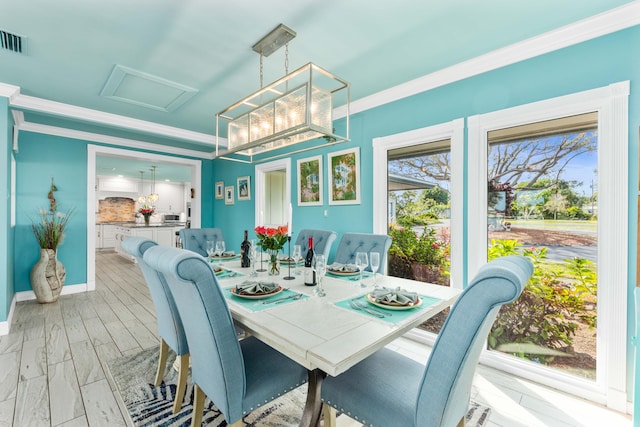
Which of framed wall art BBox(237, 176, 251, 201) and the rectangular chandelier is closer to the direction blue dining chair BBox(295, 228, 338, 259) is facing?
the rectangular chandelier

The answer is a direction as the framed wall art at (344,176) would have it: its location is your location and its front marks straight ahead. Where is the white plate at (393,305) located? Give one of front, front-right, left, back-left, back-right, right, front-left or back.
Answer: front-left

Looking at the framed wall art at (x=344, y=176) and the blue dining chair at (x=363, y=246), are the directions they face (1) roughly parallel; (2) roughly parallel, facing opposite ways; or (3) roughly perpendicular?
roughly parallel

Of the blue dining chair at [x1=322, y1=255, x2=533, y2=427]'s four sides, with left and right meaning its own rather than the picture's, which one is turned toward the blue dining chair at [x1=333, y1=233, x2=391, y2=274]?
front

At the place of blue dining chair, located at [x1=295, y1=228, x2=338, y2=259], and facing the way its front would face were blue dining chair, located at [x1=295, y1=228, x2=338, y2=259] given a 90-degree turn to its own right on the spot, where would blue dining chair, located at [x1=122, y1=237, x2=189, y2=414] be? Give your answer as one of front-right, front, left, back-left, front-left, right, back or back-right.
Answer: left

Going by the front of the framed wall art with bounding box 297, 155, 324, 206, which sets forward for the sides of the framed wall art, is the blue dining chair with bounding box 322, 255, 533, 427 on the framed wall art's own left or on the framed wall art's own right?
on the framed wall art's own left

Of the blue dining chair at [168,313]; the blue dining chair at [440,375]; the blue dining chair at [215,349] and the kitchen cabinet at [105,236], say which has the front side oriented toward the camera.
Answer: the kitchen cabinet

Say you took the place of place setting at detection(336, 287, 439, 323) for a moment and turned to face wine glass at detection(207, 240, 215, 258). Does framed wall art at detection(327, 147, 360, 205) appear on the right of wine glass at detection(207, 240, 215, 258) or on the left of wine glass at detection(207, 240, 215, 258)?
right

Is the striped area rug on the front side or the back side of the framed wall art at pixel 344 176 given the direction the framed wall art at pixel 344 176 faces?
on the front side

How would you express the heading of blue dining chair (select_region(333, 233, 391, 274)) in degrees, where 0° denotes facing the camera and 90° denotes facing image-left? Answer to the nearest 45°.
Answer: approximately 45°

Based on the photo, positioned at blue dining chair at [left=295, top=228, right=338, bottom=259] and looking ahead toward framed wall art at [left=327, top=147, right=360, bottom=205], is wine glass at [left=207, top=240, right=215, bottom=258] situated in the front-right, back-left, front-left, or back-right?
back-left

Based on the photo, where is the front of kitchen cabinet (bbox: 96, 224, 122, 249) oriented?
toward the camera

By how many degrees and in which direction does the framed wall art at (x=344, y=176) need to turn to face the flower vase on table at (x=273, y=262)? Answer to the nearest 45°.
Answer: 0° — it already faces it

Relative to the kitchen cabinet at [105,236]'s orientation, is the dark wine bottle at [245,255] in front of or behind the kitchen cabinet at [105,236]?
in front

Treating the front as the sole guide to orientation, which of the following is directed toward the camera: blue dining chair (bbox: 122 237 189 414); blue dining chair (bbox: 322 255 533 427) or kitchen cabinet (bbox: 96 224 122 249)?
the kitchen cabinet

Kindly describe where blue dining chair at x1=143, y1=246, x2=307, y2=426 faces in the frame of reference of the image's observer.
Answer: facing away from the viewer and to the right of the viewer

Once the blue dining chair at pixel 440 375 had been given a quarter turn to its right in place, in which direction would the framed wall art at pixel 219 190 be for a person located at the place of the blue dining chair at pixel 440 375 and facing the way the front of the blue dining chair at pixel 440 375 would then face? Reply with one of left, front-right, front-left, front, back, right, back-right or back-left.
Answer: left

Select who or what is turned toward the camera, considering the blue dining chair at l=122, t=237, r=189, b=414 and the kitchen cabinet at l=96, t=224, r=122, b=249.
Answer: the kitchen cabinet

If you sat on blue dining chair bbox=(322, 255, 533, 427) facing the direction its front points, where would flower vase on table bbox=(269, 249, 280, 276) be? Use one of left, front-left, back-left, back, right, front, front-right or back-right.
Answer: front

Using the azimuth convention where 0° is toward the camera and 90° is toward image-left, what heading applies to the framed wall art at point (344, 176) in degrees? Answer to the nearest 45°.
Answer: approximately 45°

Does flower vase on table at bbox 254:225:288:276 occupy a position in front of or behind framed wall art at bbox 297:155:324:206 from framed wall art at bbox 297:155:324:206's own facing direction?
in front
